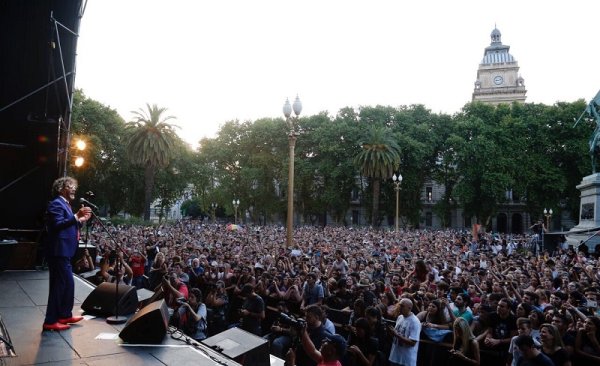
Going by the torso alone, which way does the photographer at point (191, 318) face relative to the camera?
to the viewer's left

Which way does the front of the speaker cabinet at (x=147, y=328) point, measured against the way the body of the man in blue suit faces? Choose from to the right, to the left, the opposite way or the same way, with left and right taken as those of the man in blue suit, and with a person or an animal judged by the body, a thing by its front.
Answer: the opposite way

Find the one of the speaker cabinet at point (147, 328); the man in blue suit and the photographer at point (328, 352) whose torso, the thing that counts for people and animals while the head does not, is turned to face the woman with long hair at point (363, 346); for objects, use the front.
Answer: the man in blue suit

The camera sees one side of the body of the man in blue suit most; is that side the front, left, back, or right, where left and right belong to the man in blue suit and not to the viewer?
right

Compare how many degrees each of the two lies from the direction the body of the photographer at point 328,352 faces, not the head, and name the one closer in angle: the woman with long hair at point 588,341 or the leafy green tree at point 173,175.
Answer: the leafy green tree

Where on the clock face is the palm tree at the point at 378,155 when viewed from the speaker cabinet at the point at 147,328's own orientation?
The palm tree is roughly at 4 o'clock from the speaker cabinet.

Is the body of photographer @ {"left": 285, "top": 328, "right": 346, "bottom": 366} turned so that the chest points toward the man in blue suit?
yes

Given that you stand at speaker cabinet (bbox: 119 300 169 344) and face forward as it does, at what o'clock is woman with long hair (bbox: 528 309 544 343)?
The woman with long hair is roughly at 6 o'clock from the speaker cabinet.

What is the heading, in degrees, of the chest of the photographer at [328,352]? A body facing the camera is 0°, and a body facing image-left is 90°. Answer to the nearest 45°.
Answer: approximately 90°

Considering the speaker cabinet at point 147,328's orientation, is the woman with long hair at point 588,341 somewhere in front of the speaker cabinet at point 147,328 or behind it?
behind

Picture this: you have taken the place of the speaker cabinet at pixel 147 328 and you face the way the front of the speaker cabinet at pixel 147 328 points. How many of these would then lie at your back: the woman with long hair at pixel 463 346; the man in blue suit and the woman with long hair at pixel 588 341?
2

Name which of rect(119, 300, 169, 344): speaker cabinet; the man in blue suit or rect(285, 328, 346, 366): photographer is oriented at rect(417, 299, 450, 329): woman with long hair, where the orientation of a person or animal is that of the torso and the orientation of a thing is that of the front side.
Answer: the man in blue suit

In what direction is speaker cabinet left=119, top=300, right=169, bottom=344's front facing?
to the viewer's left
